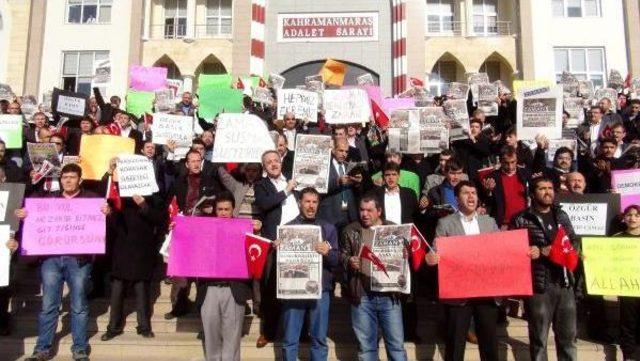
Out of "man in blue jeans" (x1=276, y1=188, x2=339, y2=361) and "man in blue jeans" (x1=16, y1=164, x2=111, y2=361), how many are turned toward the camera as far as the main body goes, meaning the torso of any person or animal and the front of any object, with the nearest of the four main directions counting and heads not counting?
2

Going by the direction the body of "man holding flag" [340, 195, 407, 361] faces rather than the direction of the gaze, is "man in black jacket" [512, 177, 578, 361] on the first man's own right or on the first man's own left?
on the first man's own left

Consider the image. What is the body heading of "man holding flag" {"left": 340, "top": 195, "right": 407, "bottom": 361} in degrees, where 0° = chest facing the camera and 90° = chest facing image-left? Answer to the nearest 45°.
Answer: approximately 0°

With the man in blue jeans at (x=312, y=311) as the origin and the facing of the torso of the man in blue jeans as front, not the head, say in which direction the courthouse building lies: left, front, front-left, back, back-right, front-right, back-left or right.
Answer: back

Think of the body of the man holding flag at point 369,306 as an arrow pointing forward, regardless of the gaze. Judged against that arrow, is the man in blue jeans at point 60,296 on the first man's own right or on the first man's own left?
on the first man's own right
